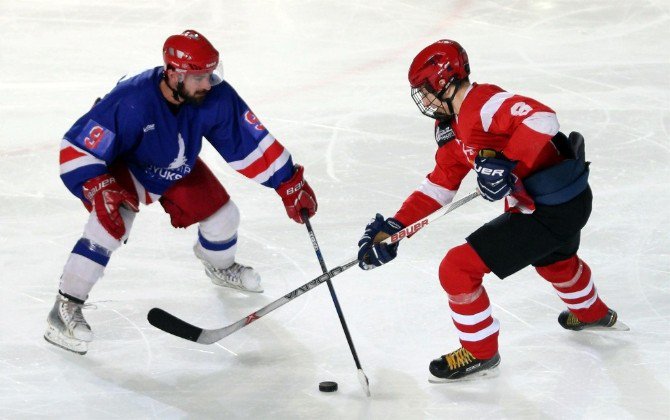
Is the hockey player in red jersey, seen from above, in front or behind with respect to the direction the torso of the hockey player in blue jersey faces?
in front

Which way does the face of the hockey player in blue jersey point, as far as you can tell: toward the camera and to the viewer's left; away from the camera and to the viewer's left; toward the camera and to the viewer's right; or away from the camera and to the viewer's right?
toward the camera and to the viewer's right

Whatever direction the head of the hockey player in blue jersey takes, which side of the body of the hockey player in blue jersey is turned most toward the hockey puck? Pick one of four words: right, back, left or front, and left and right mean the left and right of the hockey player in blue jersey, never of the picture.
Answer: front

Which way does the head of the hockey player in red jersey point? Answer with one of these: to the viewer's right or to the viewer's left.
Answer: to the viewer's left

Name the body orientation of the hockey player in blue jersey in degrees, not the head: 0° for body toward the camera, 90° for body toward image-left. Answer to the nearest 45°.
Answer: approximately 315°
